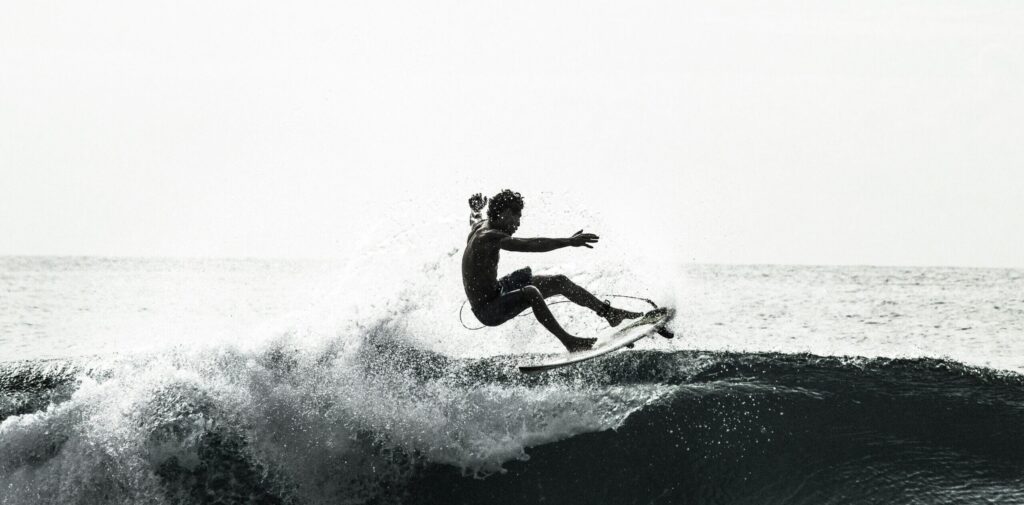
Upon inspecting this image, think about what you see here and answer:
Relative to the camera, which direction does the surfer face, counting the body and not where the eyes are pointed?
to the viewer's right

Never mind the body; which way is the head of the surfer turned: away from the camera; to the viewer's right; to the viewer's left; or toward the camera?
to the viewer's right
